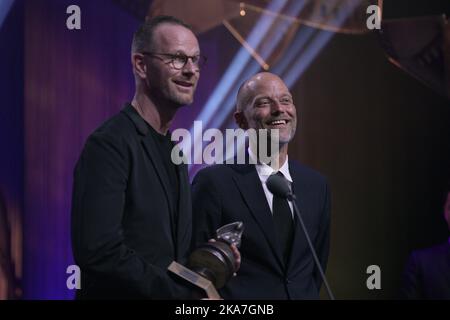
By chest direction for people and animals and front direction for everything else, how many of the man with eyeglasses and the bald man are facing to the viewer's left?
0

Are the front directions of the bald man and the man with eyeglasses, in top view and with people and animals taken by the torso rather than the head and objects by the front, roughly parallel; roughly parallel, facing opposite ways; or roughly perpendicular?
roughly parallel

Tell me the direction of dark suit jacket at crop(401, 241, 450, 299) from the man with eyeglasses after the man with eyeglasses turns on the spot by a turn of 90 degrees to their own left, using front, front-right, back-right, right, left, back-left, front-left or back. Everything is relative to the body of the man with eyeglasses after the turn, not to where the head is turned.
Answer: front

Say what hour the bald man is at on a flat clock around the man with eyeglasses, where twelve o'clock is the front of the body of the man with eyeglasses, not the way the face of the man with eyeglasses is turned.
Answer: The bald man is roughly at 9 o'clock from the man with eyeglasses.

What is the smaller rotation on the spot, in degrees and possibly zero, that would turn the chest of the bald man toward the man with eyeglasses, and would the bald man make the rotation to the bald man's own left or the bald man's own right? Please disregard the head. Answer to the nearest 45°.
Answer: approximately 90° to the bald man's own right

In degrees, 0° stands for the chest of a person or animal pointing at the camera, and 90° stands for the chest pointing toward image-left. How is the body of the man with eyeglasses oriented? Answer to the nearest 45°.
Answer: approximately 315°

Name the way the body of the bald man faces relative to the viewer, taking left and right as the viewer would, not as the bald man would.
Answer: facing the viewer and to the right of the viewer
